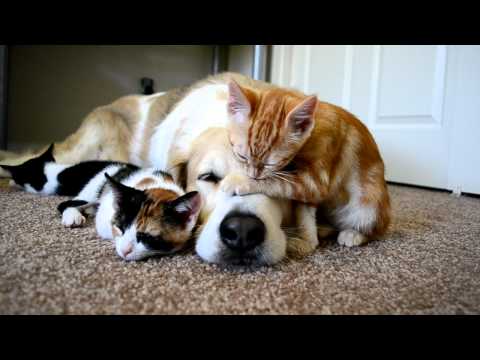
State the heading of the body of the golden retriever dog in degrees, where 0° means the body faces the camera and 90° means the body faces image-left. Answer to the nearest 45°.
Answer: approximately 315°
